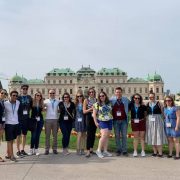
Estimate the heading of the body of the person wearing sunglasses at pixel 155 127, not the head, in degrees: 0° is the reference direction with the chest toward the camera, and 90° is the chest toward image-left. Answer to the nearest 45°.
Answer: approximately 0°

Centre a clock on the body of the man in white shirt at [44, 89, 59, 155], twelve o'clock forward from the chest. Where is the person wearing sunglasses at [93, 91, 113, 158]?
The person wearing sunglasses is roughly at 10 o'clock from the man in white shirt.

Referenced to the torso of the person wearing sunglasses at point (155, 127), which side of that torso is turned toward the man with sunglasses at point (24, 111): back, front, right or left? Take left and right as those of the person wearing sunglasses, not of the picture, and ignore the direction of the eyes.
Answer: right

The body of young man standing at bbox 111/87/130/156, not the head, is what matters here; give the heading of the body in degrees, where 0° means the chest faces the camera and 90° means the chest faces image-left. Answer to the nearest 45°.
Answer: approximately 0°

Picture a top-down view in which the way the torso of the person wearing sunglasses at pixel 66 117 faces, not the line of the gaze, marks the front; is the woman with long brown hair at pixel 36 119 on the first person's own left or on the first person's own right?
on the first person's own right

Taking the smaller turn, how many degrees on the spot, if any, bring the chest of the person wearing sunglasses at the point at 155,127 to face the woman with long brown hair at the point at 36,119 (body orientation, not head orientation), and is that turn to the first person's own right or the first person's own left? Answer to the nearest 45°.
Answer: approximately 90° to the first person's own right

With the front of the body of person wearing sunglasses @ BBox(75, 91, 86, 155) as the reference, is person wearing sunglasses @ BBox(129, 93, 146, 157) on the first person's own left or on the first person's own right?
on the first person's own left

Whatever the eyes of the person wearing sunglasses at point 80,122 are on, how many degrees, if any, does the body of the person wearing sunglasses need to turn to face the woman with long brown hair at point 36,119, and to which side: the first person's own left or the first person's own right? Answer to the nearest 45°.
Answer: approximately 90° to the first person's own right

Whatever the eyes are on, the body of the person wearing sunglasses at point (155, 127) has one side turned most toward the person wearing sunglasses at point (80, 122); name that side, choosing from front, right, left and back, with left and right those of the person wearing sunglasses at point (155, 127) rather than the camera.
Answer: right
